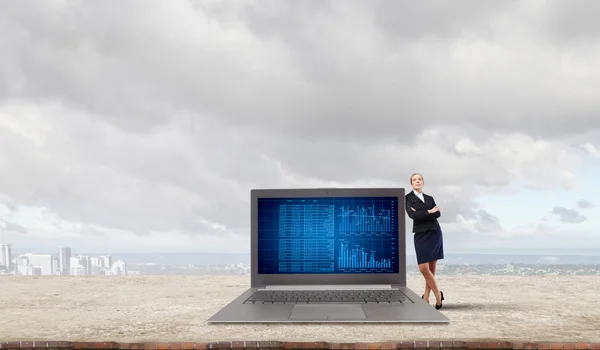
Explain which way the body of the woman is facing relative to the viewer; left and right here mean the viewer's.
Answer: facing the viewer

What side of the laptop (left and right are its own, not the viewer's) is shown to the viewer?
front

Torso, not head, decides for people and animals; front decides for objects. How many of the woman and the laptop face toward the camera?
2

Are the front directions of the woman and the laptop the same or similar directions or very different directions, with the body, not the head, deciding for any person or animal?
same or similar directions
